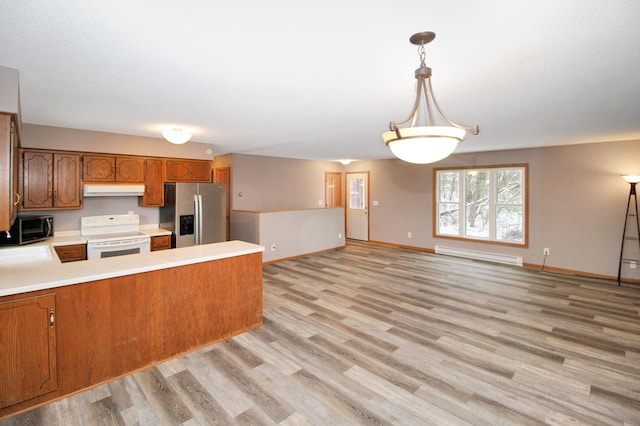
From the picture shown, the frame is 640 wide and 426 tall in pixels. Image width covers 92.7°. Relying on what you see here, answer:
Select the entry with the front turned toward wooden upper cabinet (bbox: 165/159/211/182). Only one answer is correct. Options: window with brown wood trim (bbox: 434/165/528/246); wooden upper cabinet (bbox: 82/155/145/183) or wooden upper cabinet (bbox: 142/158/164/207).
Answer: the window with brown wood trim

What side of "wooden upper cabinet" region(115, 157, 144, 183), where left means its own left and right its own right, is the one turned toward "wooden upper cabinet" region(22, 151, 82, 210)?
right

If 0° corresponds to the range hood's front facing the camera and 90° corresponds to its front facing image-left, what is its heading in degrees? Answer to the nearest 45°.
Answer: approximately 0°

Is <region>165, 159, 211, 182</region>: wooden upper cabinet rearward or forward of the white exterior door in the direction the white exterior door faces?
forward

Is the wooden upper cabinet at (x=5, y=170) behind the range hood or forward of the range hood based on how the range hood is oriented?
forward

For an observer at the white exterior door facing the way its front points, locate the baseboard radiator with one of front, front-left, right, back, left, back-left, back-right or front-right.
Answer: left
